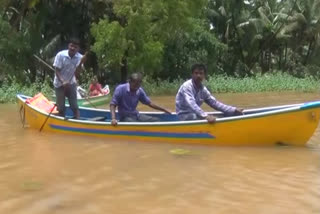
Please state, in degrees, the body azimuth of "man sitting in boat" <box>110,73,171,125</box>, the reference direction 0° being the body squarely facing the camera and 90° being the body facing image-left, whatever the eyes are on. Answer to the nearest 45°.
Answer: approximately 315°

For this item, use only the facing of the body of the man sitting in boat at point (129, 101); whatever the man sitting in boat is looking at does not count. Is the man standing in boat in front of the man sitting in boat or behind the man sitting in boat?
behind

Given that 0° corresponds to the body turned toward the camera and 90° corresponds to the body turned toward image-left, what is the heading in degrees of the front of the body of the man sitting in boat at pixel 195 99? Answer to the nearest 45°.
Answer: approximately 315°

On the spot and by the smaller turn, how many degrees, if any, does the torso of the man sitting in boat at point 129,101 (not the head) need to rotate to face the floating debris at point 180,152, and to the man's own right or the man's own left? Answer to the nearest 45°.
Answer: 0° — they already face it

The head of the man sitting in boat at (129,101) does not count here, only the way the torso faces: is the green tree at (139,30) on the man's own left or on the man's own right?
on the man's own left

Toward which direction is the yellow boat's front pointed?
to the viewer's right
